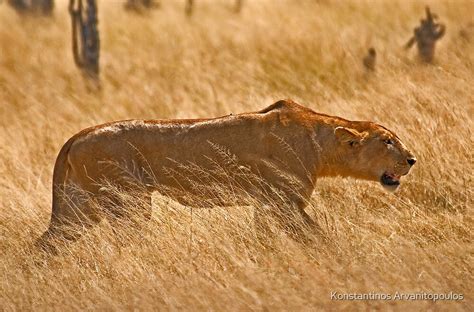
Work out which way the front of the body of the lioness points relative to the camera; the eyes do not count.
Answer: to the viewer's right
